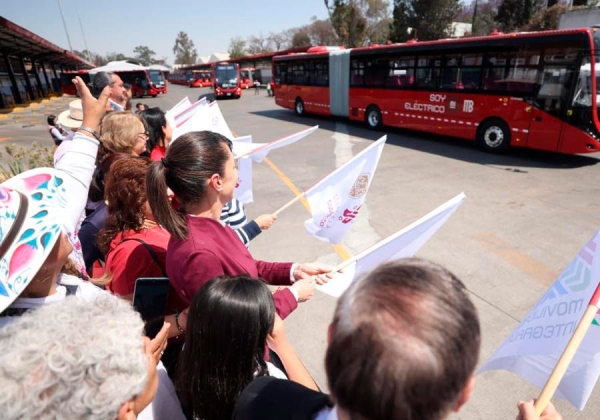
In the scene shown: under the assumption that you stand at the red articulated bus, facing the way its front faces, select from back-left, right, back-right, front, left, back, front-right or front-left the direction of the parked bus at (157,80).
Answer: back

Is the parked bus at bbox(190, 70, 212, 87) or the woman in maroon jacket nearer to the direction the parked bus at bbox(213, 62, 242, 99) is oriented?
the woman in maroon jacket

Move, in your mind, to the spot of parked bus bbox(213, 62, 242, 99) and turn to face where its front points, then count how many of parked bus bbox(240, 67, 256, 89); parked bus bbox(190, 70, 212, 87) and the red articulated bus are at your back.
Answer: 2

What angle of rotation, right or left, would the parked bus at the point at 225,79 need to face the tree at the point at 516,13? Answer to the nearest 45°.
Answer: approximately 90° to its left

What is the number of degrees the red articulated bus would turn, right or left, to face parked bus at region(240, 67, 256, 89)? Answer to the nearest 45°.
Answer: approximately 180°

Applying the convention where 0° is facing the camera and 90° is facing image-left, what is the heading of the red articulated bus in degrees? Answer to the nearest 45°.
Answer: approximately 315°

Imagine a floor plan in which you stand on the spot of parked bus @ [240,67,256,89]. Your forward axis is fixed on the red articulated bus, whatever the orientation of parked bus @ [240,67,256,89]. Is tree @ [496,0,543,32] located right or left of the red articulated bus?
left

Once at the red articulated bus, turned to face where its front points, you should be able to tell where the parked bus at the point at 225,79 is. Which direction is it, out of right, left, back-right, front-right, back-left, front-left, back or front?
back

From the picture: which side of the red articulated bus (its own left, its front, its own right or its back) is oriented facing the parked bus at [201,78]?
back

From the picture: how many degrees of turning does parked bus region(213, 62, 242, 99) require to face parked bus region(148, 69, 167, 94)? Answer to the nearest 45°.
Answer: approximately 135° to its right

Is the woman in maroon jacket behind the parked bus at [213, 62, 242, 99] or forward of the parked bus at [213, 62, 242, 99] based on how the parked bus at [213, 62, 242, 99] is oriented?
forward

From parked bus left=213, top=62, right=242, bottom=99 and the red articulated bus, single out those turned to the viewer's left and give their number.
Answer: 0

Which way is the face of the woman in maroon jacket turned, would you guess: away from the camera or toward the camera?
away from the camera

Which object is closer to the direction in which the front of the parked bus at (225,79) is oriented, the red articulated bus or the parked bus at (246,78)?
the red articulated bus
